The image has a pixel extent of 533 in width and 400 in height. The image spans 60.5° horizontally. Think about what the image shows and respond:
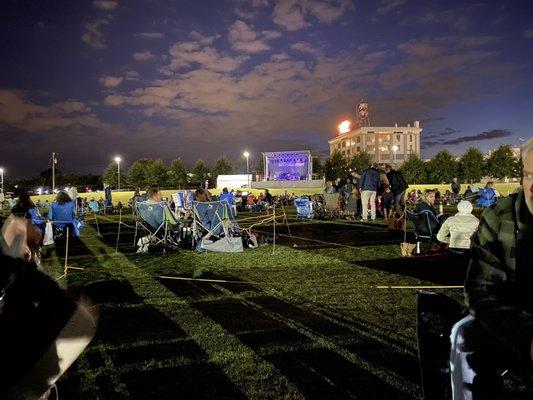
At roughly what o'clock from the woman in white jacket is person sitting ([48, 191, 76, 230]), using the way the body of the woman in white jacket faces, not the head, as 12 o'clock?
The person sitting is roughly at 9 o'clock from the woman in white jacket.

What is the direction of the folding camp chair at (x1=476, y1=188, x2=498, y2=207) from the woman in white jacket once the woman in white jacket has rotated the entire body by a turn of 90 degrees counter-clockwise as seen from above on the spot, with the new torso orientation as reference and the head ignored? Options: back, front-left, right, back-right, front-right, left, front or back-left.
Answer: right

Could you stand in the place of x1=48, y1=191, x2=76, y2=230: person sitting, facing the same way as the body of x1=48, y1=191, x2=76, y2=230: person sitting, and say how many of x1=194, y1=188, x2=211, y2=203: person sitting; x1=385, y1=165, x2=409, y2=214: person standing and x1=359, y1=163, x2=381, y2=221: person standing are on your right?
3

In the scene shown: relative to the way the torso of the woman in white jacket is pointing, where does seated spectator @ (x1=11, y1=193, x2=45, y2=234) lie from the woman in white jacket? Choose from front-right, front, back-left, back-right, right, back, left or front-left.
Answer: left

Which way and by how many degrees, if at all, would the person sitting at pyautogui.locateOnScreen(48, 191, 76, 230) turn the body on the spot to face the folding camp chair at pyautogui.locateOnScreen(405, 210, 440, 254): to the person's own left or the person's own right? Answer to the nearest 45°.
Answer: approximately 135° to the person's own right

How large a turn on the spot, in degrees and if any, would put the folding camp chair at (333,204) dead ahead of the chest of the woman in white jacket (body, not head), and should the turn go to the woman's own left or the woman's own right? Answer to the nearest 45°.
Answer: approximately 45° to the woman's own left

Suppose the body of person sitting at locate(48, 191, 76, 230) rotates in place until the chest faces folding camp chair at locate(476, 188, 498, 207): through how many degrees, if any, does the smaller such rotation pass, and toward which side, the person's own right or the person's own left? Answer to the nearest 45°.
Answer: approximately 90° to the person's own right

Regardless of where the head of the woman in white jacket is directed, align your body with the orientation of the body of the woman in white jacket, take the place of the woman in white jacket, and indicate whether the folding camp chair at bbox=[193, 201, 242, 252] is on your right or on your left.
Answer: on your left

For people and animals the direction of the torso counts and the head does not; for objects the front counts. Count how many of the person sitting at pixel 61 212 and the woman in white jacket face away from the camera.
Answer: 2

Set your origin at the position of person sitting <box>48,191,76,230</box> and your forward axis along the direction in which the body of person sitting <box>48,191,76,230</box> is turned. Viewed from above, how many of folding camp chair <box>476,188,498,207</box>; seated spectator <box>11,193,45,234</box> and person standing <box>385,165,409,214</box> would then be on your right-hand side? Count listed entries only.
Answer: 2

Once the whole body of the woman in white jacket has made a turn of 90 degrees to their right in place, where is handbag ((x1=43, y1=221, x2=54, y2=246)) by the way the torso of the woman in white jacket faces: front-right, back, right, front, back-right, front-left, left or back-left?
back

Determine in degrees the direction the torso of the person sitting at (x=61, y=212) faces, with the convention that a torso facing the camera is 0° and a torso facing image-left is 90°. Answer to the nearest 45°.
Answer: approximately 180°

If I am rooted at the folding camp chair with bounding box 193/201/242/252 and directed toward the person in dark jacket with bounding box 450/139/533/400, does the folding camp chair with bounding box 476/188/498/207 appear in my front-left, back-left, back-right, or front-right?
back-left

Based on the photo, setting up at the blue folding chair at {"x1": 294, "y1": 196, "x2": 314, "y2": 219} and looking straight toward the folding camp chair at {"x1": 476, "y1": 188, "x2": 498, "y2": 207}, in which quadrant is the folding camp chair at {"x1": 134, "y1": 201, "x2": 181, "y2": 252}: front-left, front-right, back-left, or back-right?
back-right

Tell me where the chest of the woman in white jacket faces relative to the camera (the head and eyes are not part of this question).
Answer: away from the camera

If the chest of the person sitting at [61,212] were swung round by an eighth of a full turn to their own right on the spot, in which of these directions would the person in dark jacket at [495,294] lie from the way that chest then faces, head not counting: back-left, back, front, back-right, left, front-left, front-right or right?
back-right

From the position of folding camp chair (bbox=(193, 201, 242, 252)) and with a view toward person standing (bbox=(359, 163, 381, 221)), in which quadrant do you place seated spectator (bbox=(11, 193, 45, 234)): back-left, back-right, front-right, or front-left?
back-left
